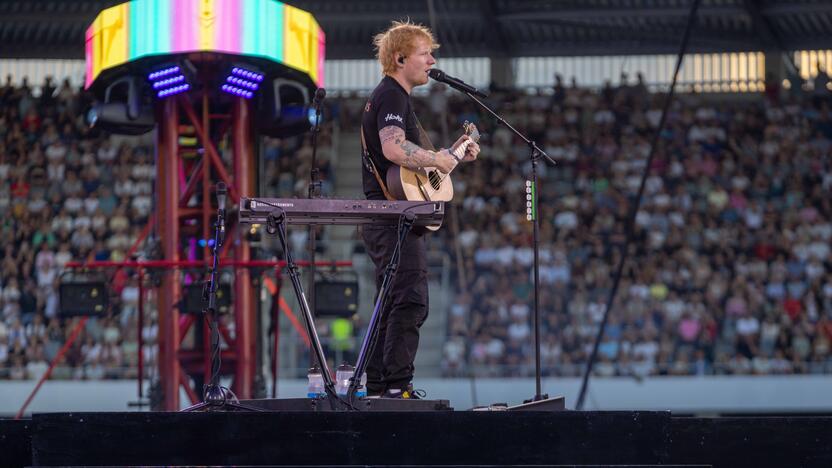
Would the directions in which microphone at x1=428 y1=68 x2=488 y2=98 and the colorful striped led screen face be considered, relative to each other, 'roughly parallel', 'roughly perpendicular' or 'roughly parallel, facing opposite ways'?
roughly perpendicular

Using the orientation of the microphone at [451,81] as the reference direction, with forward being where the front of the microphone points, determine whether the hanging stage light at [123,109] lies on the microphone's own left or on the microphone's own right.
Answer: on the microphone's own right

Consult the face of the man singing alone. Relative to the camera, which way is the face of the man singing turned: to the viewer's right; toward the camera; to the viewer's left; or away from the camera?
to the viewer's right

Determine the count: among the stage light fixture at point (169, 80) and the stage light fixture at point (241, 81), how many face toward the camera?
2

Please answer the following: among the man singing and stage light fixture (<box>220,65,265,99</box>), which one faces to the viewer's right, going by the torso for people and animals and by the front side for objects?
the man singing

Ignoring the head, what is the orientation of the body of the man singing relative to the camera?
to the viewer's right

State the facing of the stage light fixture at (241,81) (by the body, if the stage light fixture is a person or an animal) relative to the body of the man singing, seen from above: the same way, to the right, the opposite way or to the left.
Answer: to the right

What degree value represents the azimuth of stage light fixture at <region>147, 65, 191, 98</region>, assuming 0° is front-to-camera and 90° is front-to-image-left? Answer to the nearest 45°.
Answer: approximately 0°

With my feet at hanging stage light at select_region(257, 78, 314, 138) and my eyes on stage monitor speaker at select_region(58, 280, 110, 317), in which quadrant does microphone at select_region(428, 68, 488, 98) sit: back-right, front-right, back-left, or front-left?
back-left

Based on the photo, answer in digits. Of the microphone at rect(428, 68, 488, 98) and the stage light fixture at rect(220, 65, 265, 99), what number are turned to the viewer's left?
1

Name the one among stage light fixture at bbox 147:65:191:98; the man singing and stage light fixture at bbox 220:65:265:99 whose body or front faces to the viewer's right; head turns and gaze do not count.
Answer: the man singing
